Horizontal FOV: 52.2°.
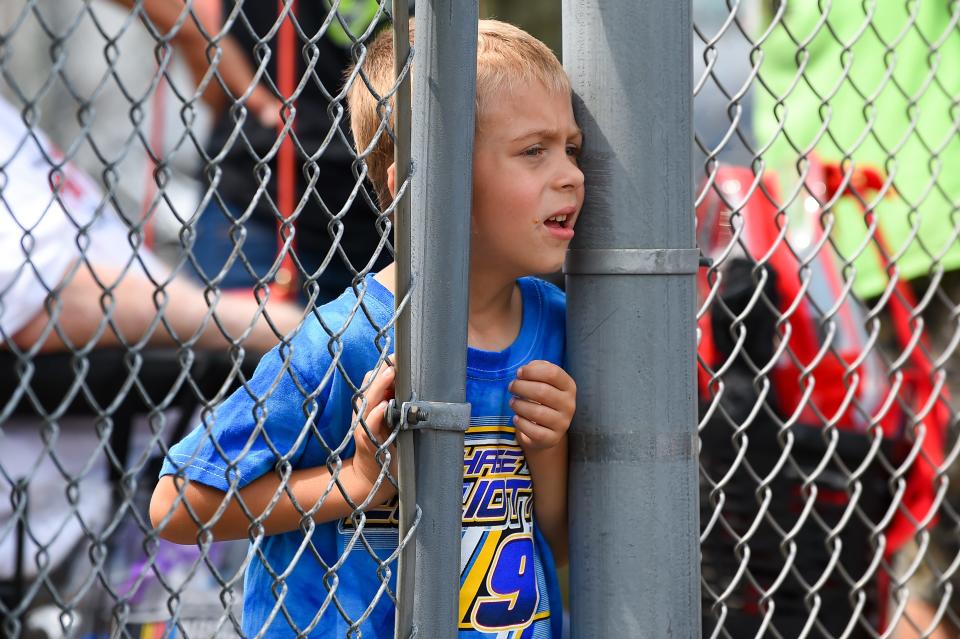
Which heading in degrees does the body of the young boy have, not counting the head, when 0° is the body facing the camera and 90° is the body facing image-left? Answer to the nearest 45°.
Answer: approximately 315°

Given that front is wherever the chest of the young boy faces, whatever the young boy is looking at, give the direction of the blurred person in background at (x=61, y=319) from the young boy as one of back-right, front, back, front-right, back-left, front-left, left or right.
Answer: back

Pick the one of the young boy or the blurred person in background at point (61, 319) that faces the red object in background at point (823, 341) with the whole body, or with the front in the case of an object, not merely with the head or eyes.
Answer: the blurred person in background

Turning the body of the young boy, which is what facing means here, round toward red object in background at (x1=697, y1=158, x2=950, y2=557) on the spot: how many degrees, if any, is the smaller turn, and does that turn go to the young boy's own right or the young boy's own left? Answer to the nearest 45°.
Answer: approximately 90° to the young boy's own left

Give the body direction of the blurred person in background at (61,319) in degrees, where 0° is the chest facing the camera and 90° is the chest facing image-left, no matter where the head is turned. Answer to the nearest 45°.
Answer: approximately 270°

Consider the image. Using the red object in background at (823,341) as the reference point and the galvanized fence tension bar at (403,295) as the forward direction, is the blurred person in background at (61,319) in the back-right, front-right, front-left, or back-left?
front-right

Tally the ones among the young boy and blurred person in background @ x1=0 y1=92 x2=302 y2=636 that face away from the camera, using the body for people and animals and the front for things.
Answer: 0

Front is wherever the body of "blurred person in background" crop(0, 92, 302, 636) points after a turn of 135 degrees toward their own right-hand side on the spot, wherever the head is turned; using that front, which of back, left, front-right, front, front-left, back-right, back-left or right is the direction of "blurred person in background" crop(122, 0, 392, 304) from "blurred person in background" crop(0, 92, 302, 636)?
back

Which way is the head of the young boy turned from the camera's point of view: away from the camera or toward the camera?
toward the camera
